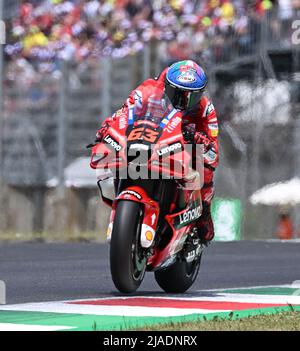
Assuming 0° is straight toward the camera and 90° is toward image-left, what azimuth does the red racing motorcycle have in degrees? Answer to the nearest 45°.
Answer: approximately 0°

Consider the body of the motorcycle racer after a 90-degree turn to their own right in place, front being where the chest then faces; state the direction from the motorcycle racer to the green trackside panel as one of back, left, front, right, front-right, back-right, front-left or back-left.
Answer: right

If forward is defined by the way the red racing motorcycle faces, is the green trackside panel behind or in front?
behind
